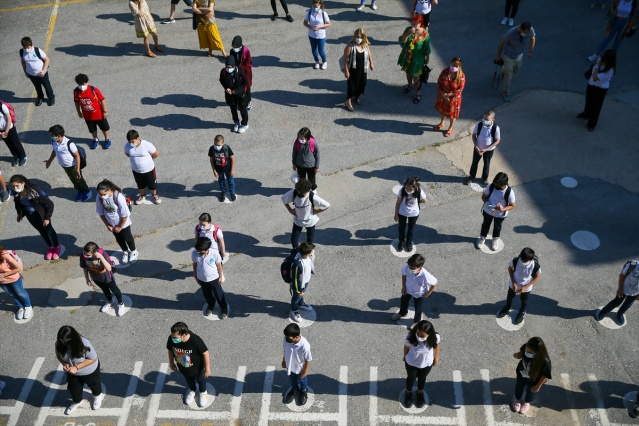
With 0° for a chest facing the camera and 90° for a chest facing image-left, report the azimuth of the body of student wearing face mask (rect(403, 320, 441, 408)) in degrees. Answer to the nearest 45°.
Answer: approximately 0°

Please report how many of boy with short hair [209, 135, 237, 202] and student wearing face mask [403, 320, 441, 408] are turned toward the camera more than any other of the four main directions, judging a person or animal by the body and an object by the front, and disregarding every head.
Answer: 2

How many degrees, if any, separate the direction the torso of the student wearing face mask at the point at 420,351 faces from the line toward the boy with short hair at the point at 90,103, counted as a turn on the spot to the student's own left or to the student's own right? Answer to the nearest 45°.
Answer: approximately 90° to the student's own right

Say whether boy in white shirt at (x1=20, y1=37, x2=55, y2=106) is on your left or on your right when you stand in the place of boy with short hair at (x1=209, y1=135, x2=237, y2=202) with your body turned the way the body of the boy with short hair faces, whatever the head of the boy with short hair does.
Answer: on your right

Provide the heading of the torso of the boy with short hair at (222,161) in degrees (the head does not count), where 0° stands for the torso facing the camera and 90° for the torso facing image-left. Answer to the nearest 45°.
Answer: approximately 0°
